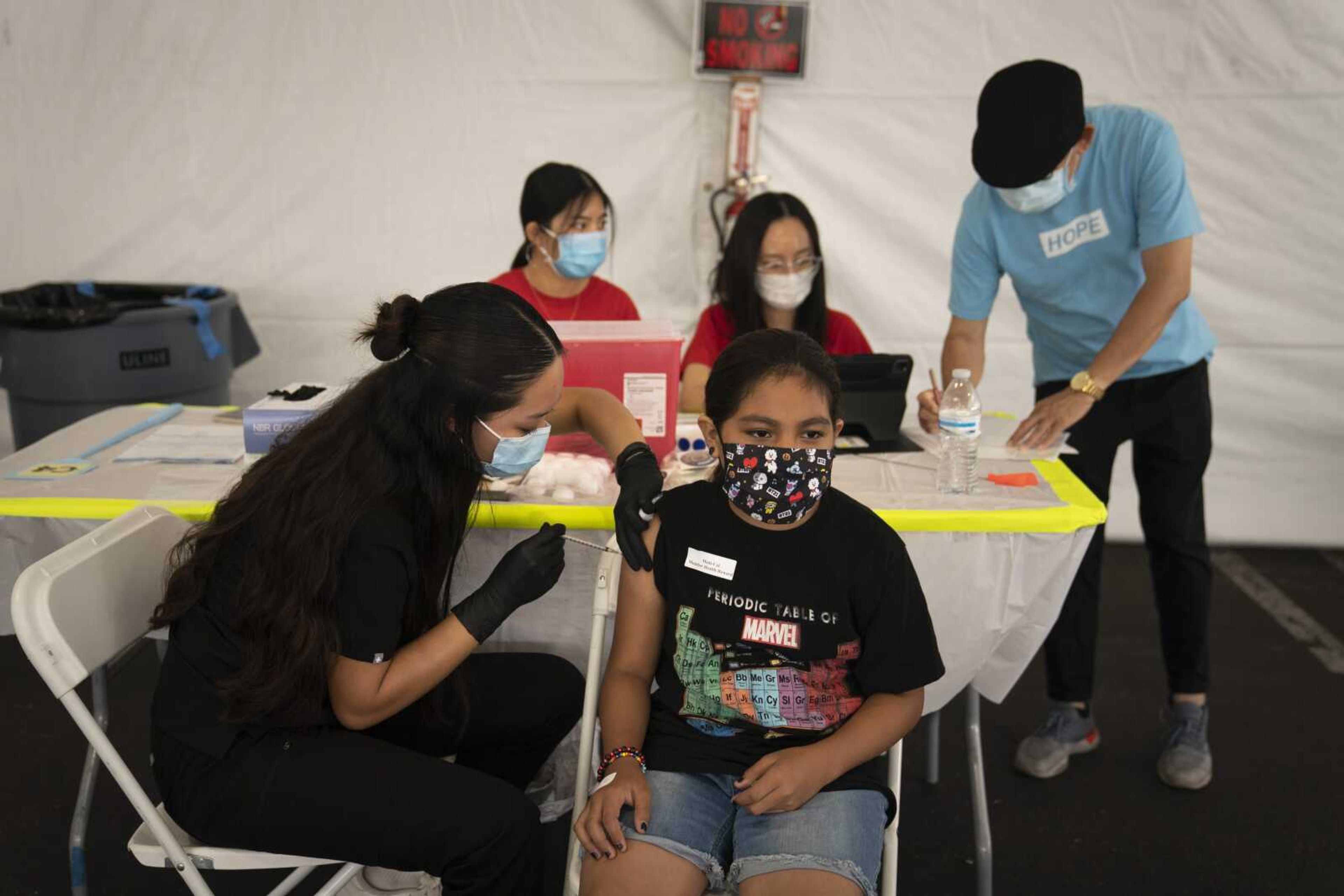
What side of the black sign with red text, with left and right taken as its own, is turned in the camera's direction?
front

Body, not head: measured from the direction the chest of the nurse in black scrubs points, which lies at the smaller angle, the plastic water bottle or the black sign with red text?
the plastic water bottle

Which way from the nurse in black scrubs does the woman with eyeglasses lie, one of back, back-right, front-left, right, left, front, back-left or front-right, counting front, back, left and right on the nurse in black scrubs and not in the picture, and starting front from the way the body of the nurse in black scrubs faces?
front-left

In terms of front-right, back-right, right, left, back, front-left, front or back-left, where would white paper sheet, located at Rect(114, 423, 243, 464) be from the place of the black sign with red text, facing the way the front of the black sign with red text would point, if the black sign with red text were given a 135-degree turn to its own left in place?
back

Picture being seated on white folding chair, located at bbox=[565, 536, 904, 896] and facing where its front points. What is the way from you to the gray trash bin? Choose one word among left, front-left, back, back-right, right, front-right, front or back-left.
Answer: back-right

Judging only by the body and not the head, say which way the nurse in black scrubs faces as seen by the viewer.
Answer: to the viewer's right

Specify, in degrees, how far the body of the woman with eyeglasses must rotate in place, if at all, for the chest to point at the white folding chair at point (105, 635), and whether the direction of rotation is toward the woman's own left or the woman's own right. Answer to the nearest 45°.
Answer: approximately 45° to the woman's own right

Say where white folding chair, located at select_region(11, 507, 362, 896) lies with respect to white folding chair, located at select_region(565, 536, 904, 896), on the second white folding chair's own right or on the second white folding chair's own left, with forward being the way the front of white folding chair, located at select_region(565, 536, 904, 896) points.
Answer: on the second white folding chair's own right

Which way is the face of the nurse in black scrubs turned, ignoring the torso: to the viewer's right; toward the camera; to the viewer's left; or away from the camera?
to the viewer's right

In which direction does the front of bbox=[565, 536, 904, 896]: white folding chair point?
toward the camera

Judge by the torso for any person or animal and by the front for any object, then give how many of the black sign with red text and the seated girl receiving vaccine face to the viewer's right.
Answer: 0

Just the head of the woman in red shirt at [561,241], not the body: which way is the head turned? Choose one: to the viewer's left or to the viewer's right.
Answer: to the viewer's right

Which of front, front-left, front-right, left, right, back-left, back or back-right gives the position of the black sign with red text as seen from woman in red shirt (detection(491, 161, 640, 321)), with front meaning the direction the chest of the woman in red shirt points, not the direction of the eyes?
left

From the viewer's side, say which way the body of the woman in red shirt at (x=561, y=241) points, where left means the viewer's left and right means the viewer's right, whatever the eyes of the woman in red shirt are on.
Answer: facing the viewer and to the right of the viewer
